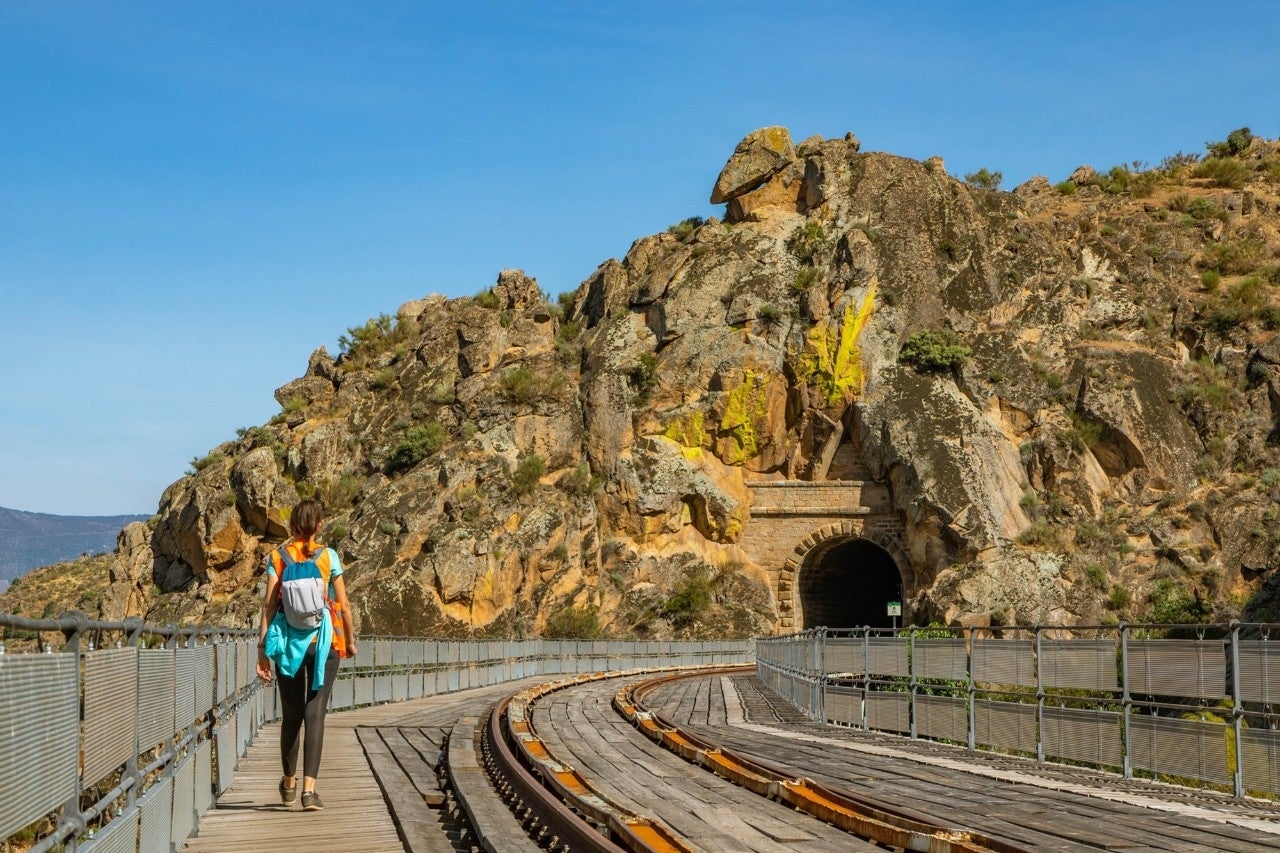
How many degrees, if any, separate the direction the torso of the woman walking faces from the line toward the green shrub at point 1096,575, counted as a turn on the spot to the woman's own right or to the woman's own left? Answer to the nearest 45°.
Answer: approximately 45° to the woman's own right

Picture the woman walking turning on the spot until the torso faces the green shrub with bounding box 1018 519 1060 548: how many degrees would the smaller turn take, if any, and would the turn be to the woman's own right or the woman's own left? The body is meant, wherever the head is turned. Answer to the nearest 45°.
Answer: approximately 45° to the woman's own right

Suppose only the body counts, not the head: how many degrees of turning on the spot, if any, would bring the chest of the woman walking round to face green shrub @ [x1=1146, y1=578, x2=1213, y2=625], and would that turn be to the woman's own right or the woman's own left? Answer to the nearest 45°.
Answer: approximately 45° to the woman's own right

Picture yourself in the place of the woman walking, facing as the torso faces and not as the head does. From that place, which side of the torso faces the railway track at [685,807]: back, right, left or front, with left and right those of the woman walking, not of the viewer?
right

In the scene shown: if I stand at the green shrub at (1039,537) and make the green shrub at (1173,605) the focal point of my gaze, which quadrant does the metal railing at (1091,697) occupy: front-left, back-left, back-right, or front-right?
front-right

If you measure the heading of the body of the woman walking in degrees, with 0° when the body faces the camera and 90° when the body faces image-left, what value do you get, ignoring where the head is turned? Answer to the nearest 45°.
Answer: approximately 180°

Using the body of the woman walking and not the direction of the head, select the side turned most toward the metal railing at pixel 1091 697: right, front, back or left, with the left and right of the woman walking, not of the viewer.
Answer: right

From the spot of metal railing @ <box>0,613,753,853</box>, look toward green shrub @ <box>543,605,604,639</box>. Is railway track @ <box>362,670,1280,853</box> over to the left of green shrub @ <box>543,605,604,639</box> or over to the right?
right

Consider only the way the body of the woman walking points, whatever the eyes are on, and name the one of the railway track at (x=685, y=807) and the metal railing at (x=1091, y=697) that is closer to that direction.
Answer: the metal railing
